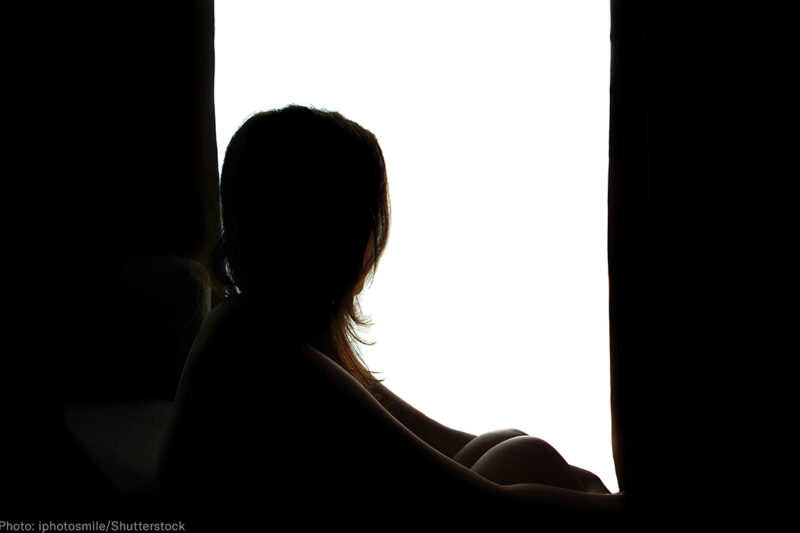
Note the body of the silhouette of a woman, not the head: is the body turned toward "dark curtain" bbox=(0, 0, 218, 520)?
no

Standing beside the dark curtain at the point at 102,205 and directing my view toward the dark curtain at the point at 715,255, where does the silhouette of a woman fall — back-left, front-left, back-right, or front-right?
front-right

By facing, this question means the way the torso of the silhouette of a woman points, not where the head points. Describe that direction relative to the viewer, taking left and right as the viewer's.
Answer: facing away from the viewer and to the right of the viewer
